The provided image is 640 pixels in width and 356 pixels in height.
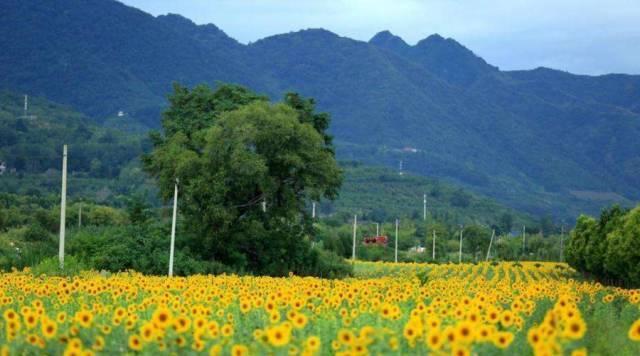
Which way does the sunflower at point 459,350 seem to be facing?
toward the camera

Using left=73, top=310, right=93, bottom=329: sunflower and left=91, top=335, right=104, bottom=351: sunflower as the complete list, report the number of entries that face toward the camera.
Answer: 2

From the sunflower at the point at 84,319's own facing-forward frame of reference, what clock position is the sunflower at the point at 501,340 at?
the sunflower at the point at 501,340 is roughly at 10 o'clock from the sunflower at the point at 84,319.

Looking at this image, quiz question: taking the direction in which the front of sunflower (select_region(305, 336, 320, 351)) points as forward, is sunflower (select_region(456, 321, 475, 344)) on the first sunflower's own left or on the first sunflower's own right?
on the first sunflower's own left

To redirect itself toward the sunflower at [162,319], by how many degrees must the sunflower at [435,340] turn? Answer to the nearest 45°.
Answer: approximately 90° to its right

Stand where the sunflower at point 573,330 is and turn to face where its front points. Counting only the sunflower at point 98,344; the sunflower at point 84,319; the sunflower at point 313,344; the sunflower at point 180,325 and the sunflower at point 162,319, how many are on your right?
5

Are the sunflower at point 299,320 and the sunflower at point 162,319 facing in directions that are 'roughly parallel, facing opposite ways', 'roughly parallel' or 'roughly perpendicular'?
roughly parallel

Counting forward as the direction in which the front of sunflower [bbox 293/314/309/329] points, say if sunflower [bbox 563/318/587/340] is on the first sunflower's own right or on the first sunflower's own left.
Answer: on the first sunflower's own left

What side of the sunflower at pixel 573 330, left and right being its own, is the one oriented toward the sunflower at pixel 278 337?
right

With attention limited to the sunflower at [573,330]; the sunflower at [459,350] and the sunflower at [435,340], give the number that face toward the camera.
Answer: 3

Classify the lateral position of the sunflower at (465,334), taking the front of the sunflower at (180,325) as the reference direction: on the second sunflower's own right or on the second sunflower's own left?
on the second sunflower's own left

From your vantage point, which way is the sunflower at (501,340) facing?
toward the camera

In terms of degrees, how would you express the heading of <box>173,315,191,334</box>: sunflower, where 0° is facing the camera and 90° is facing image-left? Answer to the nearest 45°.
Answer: approximately 0°
